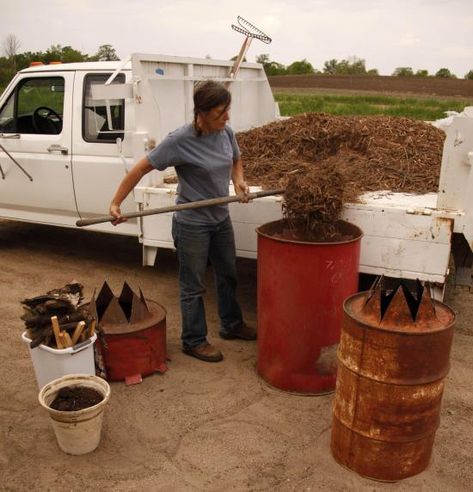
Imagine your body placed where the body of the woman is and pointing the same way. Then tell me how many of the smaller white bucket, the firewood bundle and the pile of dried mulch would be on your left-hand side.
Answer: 1

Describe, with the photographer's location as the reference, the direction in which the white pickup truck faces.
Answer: facing away from the viewer and to the left of the viewer

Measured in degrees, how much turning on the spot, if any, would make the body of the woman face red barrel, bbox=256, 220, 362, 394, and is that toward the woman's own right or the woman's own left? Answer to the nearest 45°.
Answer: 0° — they already face it

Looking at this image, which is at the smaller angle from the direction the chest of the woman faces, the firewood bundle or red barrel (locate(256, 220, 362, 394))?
the red barrel

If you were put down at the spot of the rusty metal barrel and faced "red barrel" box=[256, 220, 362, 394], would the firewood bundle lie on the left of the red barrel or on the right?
left

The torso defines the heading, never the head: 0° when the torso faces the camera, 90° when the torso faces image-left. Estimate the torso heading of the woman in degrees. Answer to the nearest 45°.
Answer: approximately 315°

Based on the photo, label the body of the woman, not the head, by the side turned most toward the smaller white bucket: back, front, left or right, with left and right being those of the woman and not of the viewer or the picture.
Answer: right

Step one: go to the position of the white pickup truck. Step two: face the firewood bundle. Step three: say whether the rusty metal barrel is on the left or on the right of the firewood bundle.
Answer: left
